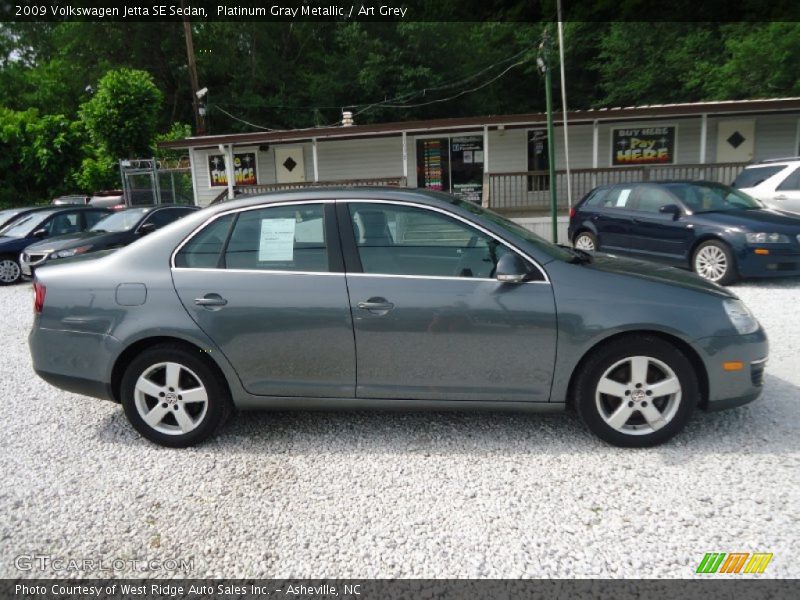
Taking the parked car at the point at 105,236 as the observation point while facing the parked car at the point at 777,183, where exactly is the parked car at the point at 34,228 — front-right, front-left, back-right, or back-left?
back-left

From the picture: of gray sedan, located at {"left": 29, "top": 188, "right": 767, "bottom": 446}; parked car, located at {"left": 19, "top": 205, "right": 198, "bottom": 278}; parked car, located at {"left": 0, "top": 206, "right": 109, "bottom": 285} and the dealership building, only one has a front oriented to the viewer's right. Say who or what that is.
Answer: the gray sedan

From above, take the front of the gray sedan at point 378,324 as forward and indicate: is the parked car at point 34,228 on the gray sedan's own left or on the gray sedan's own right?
on the gray sedan's own left

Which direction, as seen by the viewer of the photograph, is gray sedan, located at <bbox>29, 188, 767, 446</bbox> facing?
facing to the right of the viewer

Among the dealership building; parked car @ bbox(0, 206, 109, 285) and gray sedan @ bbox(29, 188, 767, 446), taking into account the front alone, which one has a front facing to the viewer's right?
the gray sedan

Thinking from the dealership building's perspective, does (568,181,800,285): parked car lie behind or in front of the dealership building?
in front

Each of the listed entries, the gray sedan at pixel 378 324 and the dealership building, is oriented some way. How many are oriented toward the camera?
1

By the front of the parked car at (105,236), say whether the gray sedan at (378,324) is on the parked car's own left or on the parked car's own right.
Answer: on the parked car's own left
